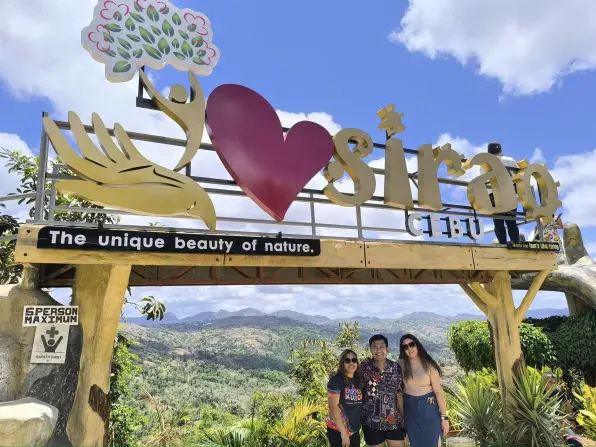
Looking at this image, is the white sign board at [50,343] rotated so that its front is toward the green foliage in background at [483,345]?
no

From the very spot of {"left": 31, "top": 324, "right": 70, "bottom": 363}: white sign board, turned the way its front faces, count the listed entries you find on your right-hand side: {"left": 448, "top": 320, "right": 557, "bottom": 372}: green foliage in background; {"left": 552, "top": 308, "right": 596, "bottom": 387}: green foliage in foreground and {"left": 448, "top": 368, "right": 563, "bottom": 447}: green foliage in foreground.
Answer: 0

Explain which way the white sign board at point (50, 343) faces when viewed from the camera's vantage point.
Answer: facing the viewer

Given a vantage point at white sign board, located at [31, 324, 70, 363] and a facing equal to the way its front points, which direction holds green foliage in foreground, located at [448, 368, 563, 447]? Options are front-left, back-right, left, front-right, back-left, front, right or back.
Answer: left

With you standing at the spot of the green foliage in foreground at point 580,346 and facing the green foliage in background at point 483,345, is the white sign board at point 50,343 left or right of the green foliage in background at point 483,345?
left

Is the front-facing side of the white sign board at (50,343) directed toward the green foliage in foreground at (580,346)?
no
